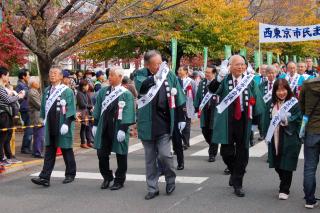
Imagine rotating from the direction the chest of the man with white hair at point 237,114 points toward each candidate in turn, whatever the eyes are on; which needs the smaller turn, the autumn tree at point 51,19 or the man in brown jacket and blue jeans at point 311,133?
the man in brown jacket and blue jeans

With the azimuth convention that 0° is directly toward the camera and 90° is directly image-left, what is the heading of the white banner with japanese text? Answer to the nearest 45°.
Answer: approximately 0°

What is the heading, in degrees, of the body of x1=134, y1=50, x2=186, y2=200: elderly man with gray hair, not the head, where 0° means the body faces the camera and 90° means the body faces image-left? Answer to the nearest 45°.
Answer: approximately 0°

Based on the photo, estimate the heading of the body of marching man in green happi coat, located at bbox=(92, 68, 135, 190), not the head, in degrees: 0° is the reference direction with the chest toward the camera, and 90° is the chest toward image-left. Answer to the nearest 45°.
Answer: approximately 45°

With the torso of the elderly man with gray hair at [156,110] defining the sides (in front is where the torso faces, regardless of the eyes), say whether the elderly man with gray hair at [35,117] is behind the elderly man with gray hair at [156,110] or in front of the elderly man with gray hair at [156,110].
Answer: behind

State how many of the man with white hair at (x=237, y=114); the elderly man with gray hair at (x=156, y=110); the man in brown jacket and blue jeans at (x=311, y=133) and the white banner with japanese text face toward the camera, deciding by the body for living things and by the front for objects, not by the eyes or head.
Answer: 3

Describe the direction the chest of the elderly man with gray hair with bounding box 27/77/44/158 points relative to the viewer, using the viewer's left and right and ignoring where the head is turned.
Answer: facing to the right of the viewer

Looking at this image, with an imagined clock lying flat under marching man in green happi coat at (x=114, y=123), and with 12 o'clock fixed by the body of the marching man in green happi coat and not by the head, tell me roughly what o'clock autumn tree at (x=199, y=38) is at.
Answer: The autumn tree is roughly at 5 o'clock from the marching man in green happi coat.

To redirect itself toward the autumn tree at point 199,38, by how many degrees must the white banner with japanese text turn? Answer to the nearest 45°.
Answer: approximately 135° to its right
